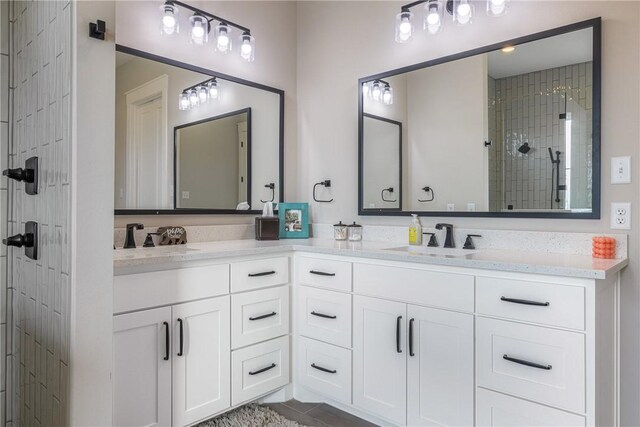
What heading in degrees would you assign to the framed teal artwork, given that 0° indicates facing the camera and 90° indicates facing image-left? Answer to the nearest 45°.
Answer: approximately 0°

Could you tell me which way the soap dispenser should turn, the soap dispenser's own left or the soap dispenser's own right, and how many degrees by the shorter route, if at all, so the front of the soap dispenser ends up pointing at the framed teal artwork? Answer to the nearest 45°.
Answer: approximately 45° to the soap dispenser's own right

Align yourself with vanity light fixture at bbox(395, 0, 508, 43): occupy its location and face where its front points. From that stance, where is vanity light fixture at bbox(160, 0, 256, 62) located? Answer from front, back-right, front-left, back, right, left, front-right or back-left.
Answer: front-right

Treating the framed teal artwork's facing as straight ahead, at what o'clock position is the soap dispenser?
The soap dispenser is roughly at 10 o'clock from the framed teal artwork.

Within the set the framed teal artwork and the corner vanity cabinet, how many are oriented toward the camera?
2
